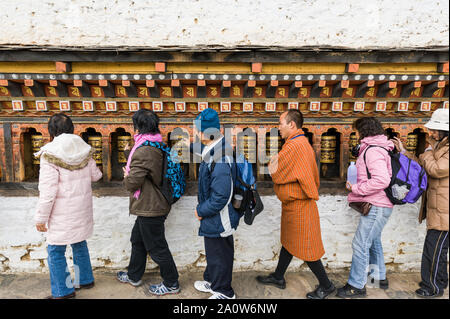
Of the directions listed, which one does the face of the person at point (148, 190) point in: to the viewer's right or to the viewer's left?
to the viewer's left

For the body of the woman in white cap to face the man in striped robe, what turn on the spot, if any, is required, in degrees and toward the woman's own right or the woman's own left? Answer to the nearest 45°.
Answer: approximately 45° to the woman's own left

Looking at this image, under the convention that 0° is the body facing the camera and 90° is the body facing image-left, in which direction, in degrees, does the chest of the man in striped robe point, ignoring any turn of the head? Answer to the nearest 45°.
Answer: approximately 90°

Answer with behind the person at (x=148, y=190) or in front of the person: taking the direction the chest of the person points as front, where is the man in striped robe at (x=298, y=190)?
behind

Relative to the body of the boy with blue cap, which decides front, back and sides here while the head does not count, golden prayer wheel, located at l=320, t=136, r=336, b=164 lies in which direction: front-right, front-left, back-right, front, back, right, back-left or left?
back-right

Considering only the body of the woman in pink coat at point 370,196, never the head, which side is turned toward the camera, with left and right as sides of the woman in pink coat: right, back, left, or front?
left

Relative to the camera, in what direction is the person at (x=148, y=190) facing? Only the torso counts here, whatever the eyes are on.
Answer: to the viewer's left

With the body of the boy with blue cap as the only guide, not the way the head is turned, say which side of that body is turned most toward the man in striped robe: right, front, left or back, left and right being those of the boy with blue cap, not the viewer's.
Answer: back

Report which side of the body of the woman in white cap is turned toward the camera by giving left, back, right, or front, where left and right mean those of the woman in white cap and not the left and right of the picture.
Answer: left

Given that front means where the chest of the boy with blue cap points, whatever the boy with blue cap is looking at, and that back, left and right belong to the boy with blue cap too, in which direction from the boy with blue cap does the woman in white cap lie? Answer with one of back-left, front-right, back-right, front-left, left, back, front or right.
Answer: back

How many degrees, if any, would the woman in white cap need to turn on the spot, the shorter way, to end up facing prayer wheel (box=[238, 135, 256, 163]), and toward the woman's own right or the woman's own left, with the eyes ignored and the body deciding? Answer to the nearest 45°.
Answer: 0° — they already face it

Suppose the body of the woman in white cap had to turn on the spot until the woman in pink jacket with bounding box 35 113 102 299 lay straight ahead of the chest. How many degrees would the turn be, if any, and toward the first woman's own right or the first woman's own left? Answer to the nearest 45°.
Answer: approximately 45° to the first woman's own left

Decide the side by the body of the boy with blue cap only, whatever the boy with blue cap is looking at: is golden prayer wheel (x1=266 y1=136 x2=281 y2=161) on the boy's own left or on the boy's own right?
on the boy's own right
